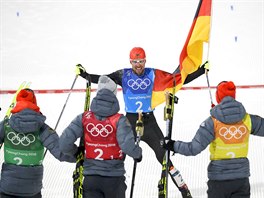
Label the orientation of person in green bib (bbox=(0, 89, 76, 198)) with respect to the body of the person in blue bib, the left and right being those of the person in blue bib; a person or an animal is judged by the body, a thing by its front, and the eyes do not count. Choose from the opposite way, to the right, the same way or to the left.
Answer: the opposite way

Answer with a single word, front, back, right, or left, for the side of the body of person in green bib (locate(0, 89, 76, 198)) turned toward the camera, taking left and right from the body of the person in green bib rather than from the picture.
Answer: back

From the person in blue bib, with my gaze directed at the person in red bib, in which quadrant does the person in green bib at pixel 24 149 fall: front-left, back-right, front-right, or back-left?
front-right

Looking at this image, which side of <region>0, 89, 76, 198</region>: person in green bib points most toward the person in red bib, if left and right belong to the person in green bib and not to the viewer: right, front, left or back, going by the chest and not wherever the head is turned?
right

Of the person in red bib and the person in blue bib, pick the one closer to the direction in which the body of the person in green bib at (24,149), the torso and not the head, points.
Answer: the person in blue bib

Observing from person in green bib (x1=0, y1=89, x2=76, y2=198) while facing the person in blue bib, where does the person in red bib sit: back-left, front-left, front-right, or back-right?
front-right

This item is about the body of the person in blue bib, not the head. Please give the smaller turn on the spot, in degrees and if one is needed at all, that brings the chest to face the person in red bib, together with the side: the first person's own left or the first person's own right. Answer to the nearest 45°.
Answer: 0° — they already face them

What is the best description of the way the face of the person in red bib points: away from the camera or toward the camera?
away from the camera

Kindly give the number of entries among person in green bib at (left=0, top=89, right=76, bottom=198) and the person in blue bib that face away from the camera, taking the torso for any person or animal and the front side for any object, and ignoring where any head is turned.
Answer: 1

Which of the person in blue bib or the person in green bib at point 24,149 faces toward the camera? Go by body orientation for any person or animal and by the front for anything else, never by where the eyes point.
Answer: the person in blue bib

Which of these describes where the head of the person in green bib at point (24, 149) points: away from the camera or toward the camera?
away from the camera

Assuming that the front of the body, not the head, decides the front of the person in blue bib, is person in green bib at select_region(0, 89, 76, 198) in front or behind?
in front

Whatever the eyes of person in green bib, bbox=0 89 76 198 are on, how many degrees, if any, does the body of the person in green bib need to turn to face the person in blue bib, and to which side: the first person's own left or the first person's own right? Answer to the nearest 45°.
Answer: approximately 45° to the first person's own right

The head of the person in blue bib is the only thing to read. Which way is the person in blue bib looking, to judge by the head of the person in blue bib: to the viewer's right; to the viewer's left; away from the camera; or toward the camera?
toward the camera

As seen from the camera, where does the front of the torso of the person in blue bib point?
toward the camera
